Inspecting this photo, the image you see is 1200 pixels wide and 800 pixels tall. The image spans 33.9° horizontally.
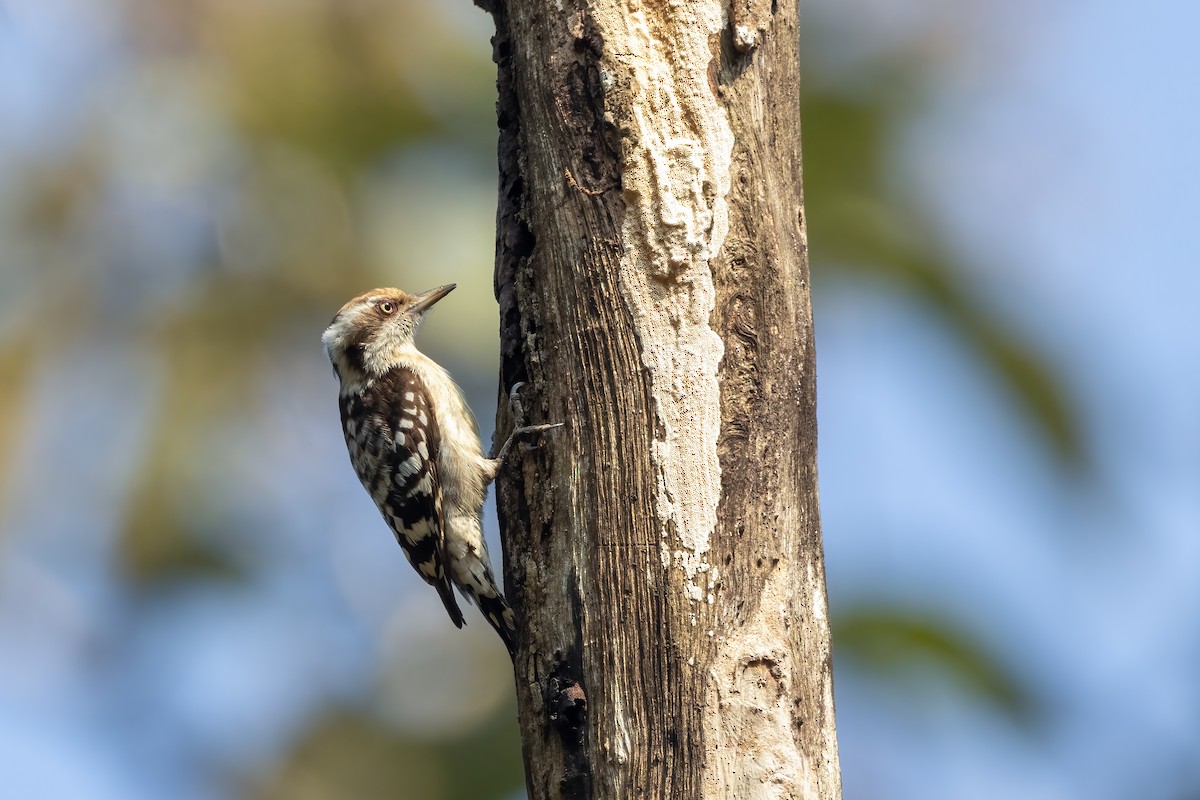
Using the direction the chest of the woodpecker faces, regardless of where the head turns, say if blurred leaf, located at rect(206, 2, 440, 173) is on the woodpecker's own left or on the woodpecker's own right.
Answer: on the woodpecker's own left

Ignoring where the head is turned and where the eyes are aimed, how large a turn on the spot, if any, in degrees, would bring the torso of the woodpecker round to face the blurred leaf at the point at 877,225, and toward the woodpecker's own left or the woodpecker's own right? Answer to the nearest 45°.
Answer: approximately 45° to the woodpecker's own left

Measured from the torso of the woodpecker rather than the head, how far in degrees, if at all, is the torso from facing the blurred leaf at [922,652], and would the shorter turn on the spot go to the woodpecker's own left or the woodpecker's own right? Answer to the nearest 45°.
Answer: approximately 45° to the woodpecker's own left

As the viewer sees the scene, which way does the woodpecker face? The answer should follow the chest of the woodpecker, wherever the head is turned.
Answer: to the viewer's right

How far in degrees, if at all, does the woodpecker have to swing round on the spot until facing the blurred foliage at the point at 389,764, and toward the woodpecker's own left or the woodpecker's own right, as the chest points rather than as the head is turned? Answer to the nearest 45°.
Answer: approximately 90° to the woodpecker's own left

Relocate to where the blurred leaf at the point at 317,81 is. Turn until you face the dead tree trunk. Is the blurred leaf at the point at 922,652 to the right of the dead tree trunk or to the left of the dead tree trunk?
left
